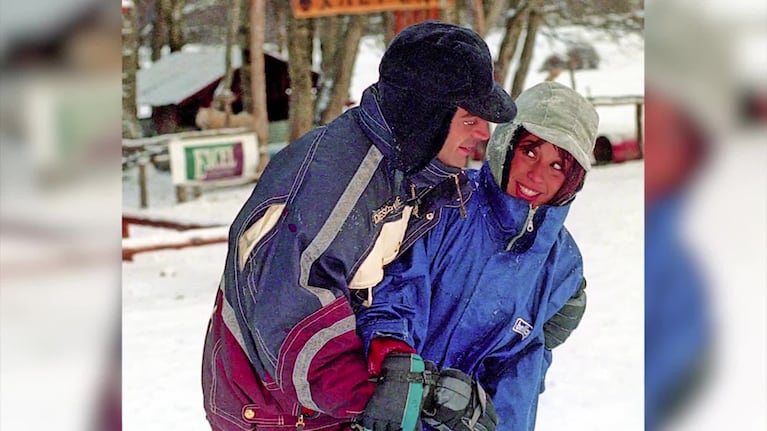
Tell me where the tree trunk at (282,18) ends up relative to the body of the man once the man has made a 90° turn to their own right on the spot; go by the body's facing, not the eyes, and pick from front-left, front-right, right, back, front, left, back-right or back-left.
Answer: back

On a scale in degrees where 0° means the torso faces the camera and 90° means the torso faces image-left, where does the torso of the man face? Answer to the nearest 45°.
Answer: approximately 270°

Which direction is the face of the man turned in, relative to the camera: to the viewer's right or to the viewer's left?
to the viewer's right

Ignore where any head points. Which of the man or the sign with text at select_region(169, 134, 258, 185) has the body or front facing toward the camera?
the sign with text

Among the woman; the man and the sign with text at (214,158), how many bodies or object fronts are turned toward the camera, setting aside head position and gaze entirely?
2

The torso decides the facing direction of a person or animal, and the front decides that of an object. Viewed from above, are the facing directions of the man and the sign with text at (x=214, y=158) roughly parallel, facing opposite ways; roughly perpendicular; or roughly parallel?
roughly perpendicular

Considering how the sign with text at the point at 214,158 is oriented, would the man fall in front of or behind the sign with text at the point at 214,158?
in front

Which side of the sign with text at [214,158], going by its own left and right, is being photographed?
front
